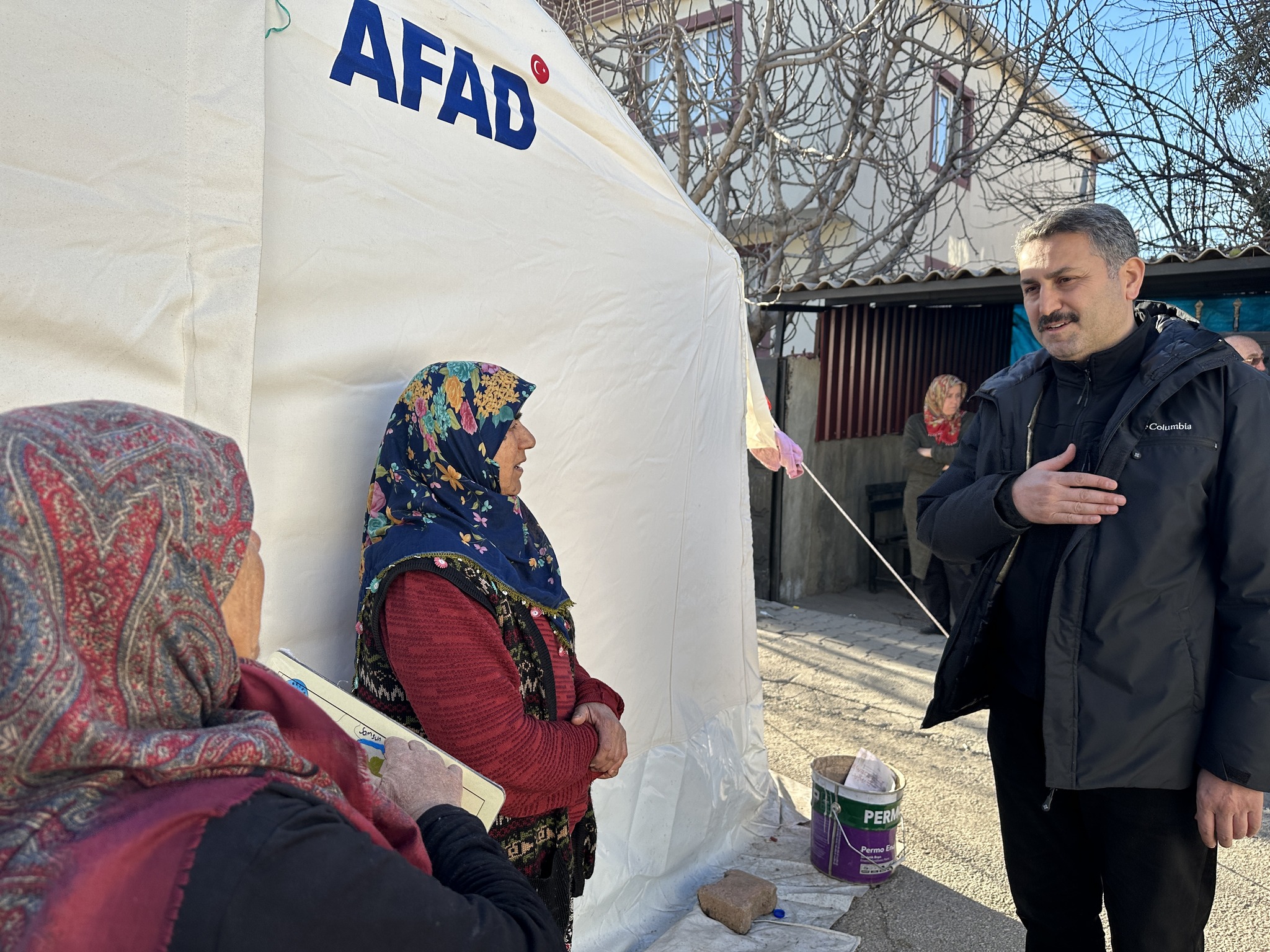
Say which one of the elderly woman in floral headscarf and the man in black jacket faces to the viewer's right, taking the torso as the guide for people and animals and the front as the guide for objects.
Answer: the elderly woman in floral headscarf

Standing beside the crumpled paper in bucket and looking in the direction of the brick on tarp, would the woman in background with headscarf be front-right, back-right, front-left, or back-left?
back-right

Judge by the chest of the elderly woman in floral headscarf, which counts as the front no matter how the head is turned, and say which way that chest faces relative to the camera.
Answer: to the viewer's right

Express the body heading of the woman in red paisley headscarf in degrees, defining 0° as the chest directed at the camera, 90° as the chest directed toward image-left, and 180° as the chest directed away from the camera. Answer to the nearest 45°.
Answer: approximately 225°

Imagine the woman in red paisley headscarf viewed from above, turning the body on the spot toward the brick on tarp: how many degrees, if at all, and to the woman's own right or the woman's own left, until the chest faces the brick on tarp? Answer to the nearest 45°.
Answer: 0° — they already face it

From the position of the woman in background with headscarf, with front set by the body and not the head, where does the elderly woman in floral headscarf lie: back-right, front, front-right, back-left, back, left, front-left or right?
front-right

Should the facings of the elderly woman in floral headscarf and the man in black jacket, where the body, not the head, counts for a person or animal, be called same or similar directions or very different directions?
very different directions

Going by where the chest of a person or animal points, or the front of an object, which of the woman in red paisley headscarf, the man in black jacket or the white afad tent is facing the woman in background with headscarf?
the woman in red paisley headscarf

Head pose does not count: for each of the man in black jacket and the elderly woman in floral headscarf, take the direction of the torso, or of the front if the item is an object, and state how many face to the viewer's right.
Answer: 1
